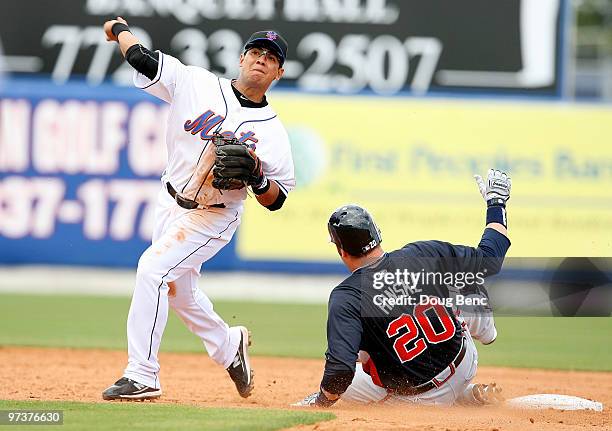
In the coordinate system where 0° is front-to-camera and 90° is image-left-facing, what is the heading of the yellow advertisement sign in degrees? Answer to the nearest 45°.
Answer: approximately 0°

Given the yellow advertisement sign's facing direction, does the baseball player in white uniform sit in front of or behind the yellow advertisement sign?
in front
